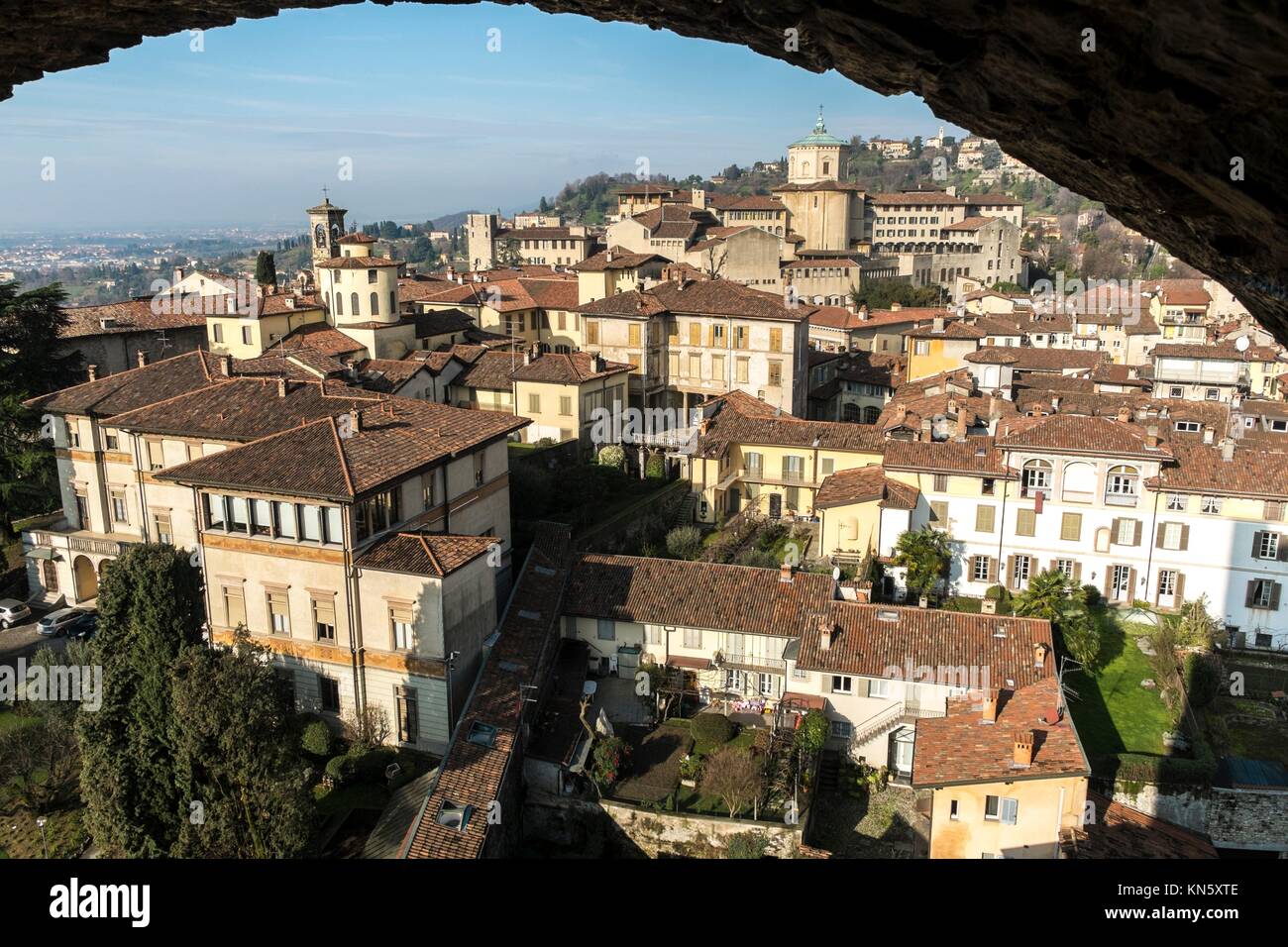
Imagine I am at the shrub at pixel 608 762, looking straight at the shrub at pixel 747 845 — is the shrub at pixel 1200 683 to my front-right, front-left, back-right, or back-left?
front-left

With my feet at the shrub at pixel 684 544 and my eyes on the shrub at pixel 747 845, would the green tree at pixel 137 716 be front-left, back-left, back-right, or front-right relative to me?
front-right

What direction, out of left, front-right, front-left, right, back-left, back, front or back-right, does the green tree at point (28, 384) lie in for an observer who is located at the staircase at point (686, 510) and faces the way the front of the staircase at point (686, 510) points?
front-right

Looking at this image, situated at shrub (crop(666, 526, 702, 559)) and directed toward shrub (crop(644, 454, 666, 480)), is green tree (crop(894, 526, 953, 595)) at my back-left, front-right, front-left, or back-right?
back-right

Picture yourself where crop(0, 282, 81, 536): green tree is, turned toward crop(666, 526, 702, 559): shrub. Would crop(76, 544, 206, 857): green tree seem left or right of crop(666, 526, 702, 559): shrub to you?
right

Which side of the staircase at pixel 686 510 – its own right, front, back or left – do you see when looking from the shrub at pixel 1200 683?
left

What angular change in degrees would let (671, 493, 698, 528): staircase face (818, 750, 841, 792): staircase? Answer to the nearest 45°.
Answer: approximately 45° to its left

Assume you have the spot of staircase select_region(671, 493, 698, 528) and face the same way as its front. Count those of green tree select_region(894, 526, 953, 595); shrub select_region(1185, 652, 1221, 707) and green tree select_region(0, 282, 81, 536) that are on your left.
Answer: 2

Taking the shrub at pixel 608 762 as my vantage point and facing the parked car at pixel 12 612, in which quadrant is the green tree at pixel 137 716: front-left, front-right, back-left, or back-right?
front-left

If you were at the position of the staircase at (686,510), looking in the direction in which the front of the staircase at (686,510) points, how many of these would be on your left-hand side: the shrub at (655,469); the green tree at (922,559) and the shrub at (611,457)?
1

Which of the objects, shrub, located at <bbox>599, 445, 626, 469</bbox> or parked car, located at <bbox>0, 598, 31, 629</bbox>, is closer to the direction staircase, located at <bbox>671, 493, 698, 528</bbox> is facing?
the parked car
